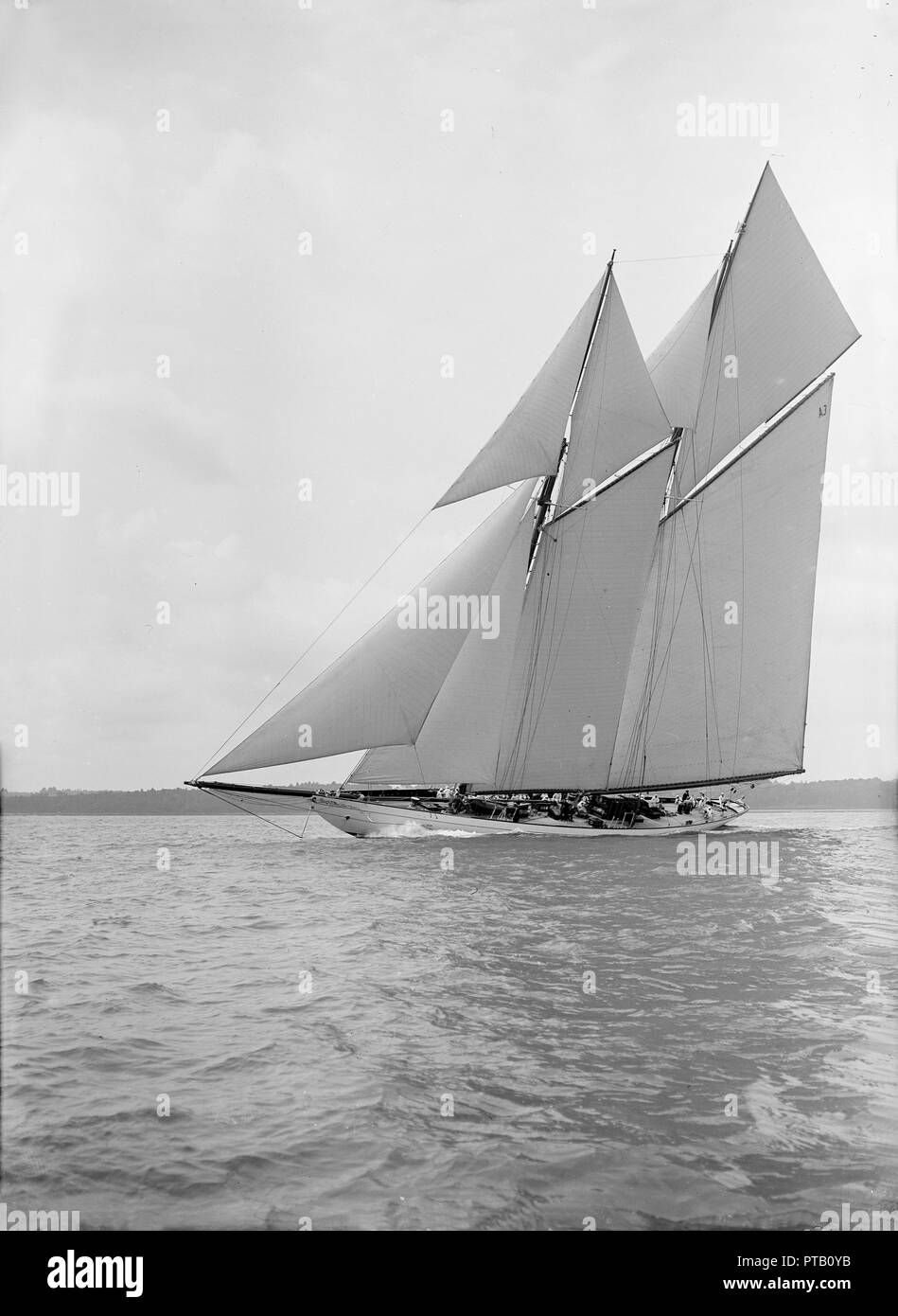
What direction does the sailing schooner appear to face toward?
to the viewer's left
